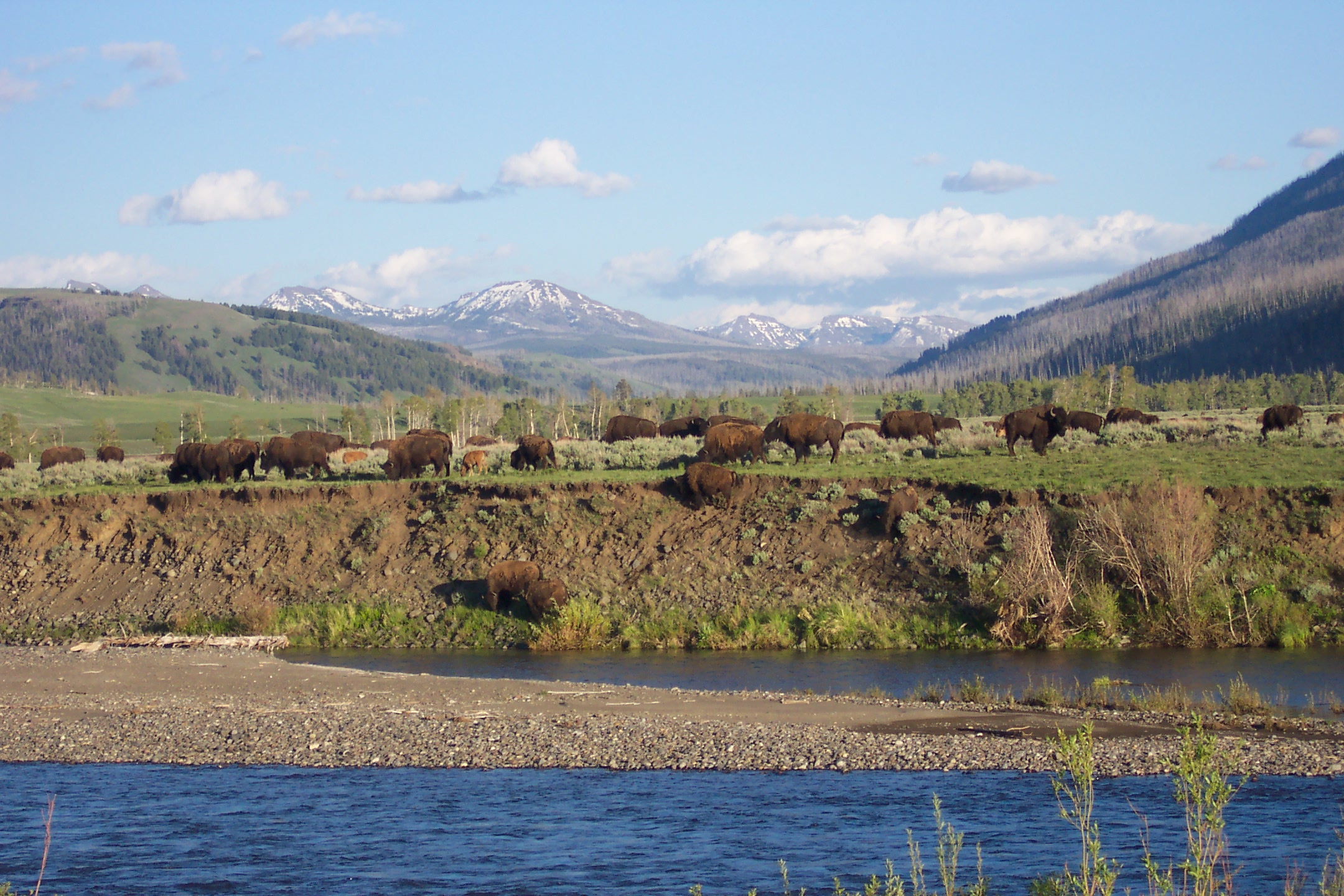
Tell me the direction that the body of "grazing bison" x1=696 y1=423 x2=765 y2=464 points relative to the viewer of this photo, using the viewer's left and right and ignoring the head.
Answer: facing to the left of the viewer

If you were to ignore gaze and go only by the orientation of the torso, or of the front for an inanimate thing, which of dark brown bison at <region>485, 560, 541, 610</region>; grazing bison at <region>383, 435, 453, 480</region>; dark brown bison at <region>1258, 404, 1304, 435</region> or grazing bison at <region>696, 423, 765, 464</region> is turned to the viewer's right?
dark brown bison at <region>485, 560, 541, 610</region>

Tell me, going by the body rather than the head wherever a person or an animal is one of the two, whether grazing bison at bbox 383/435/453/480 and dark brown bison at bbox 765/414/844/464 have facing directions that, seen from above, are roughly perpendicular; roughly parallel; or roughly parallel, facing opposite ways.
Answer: roughly parallel

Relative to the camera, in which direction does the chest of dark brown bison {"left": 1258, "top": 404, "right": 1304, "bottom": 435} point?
to the viewer's left

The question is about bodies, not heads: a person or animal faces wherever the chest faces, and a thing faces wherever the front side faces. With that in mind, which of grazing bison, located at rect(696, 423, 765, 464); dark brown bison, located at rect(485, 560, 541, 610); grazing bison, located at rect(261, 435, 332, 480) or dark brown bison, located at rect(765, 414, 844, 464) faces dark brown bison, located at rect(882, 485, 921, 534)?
dark brown bison, located at rect(485, 560, 541, 610)

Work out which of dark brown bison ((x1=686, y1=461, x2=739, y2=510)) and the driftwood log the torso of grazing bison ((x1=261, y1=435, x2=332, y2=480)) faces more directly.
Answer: the driftwood log

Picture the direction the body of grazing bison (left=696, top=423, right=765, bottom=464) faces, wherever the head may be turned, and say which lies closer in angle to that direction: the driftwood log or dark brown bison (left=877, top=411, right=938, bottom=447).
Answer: the driftwood log

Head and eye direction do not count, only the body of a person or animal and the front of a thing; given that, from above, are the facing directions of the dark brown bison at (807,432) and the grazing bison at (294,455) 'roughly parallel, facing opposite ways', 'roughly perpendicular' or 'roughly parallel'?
roughly parallel

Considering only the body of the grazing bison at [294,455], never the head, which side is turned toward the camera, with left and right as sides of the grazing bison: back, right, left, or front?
left

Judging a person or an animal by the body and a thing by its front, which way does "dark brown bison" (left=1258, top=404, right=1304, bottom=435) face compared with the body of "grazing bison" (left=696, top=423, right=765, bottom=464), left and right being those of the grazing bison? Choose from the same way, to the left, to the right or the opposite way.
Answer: the same way

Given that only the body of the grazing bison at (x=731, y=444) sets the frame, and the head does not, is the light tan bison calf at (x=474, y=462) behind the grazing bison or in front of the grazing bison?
in front

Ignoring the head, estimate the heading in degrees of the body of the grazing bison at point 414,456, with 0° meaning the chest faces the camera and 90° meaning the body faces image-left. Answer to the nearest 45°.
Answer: approximately 90°

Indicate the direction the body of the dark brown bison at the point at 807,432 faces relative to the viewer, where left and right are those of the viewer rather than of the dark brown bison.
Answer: facing to the left of the viewer
